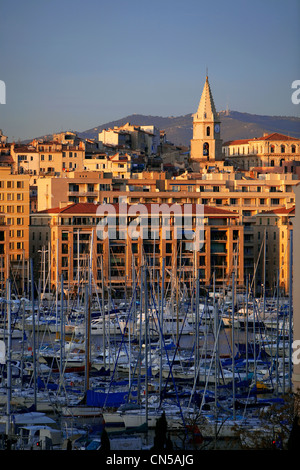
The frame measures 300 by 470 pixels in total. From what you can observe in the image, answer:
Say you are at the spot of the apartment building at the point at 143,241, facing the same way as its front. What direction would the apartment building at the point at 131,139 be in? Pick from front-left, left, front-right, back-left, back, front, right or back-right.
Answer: back

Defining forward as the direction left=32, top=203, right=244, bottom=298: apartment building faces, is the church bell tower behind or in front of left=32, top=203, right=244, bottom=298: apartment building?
behind

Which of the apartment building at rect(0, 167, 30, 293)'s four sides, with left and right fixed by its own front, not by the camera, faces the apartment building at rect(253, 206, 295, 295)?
left

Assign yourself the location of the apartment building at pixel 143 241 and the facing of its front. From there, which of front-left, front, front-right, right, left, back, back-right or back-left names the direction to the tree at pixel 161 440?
front

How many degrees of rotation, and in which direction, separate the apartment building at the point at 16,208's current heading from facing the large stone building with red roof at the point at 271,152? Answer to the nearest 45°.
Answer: approximately 135° to its left

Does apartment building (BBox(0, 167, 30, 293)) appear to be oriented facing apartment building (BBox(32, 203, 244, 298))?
no

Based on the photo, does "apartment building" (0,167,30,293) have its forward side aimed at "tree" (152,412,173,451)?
yes

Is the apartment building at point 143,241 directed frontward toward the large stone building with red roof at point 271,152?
no

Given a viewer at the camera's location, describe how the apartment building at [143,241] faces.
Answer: facing the viewer

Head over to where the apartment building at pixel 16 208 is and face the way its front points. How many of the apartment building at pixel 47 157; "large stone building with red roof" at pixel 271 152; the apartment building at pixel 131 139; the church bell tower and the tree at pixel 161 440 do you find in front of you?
1

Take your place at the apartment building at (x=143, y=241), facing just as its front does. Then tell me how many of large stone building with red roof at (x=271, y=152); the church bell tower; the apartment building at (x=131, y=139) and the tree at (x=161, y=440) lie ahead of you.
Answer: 1

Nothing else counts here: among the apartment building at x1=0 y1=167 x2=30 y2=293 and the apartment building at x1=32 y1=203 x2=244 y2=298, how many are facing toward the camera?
2

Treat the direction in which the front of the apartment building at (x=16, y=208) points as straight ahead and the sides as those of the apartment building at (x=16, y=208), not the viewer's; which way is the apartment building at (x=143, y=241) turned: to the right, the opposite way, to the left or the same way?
the same way

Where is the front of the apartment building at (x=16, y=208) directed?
toward the camera
